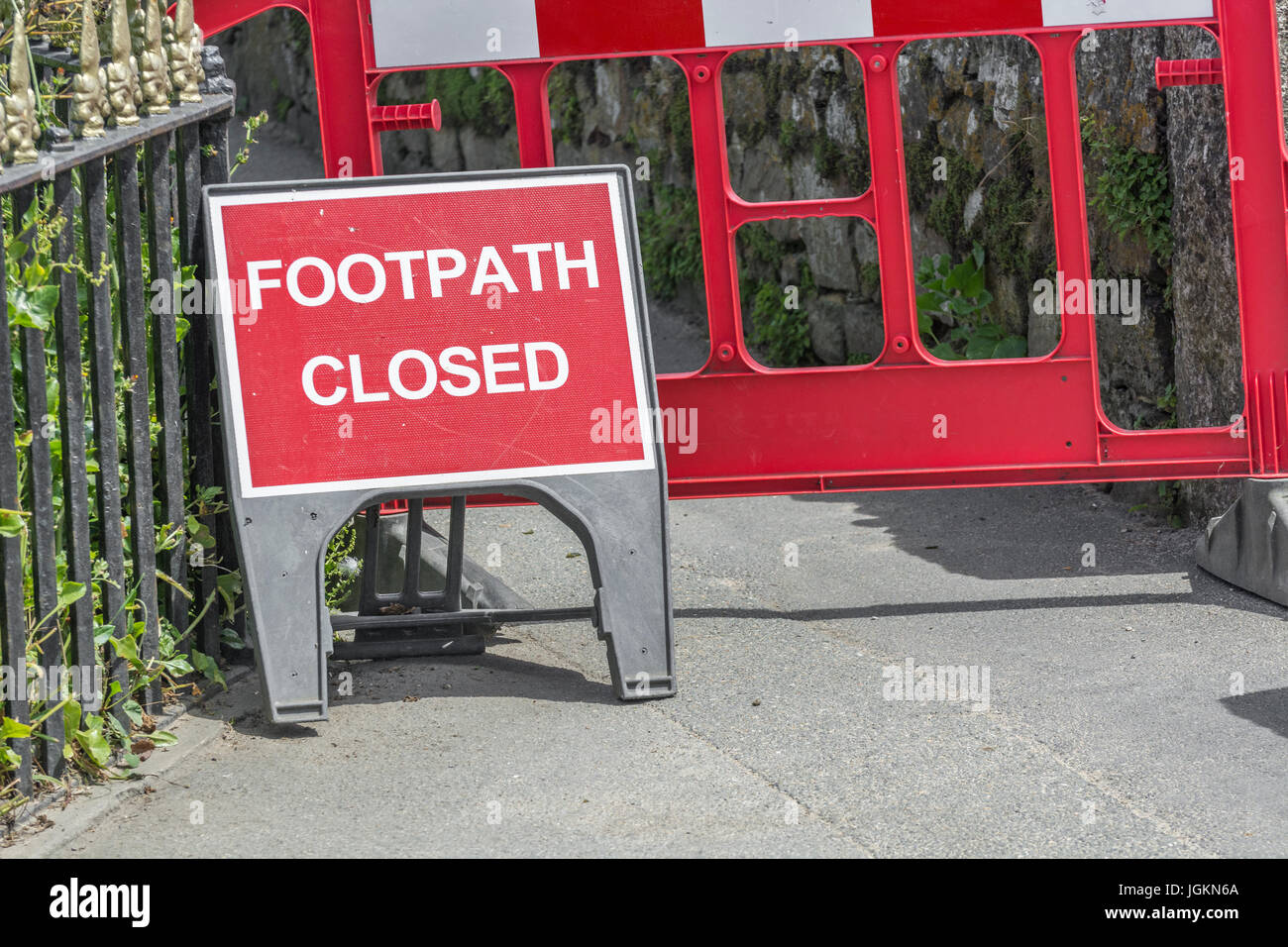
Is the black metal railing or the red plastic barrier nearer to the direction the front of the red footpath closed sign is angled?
the black metal railing

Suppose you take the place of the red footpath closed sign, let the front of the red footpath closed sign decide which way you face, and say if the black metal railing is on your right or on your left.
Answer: on your right

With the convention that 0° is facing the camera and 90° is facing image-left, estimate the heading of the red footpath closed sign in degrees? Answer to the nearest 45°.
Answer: approximately 0°

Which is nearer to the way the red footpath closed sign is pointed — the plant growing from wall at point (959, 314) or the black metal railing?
the black metal railing

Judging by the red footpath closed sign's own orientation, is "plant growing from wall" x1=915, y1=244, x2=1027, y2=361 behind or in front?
behind
